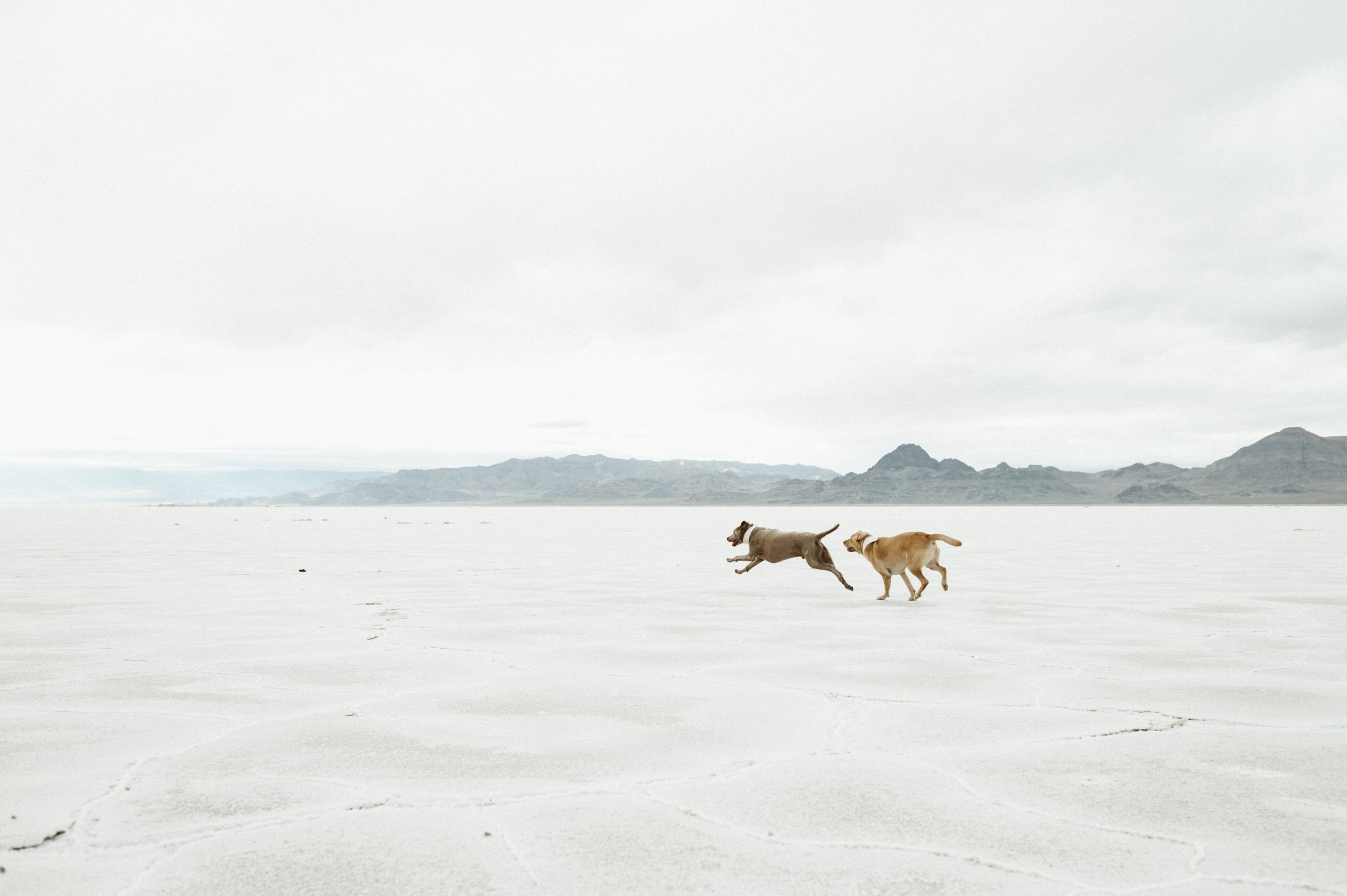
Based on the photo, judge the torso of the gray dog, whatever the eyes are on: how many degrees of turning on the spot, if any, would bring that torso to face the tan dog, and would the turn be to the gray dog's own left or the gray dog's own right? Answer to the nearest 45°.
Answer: approximately 135° to the gray dog's own left

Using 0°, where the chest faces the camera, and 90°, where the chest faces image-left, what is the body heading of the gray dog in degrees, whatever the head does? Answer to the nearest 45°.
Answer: approximately 90°
